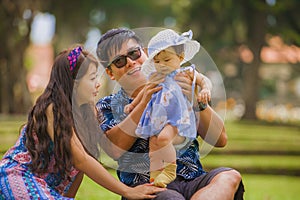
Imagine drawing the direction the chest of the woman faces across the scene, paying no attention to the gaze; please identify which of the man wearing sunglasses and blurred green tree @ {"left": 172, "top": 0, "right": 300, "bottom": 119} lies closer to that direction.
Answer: the man wearing sunglasses

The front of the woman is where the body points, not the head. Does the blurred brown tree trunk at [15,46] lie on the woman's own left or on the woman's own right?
on the woman's own left

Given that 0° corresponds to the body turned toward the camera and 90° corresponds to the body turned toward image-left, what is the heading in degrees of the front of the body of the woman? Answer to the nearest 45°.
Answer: approximately 270°

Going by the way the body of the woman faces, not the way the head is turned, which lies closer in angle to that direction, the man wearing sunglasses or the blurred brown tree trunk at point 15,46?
the man wearing sunglasses

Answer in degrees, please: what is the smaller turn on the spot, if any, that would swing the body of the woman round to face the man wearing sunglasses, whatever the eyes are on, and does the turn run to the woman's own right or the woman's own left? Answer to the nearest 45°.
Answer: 0° — they already face them

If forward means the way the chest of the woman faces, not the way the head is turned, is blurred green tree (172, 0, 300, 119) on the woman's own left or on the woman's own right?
on the woman's own left
